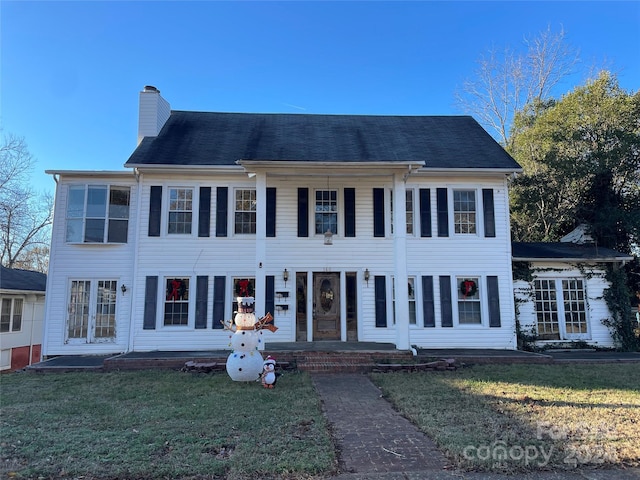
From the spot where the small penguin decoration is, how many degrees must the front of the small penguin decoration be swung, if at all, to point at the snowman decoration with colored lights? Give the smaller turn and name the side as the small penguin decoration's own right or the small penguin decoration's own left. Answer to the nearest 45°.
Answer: approximately 135° to the small penguin decoration's own right

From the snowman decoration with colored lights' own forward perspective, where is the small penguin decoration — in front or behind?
in front

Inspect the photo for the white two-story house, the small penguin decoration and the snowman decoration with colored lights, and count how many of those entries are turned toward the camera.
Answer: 3

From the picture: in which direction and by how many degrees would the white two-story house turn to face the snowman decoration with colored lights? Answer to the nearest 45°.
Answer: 0° — it already faces it

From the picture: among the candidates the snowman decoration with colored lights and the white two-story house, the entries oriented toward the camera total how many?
2

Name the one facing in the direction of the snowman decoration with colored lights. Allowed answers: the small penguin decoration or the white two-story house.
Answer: the white two-story house

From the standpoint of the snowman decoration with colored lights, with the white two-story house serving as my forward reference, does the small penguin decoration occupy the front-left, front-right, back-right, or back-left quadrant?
back-right

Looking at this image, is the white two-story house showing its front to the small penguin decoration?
yes

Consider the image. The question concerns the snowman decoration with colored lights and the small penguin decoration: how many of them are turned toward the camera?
2

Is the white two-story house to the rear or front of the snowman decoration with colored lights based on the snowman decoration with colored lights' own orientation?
to the rear

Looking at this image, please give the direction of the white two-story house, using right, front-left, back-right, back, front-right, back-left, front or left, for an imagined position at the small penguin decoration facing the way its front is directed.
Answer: back
